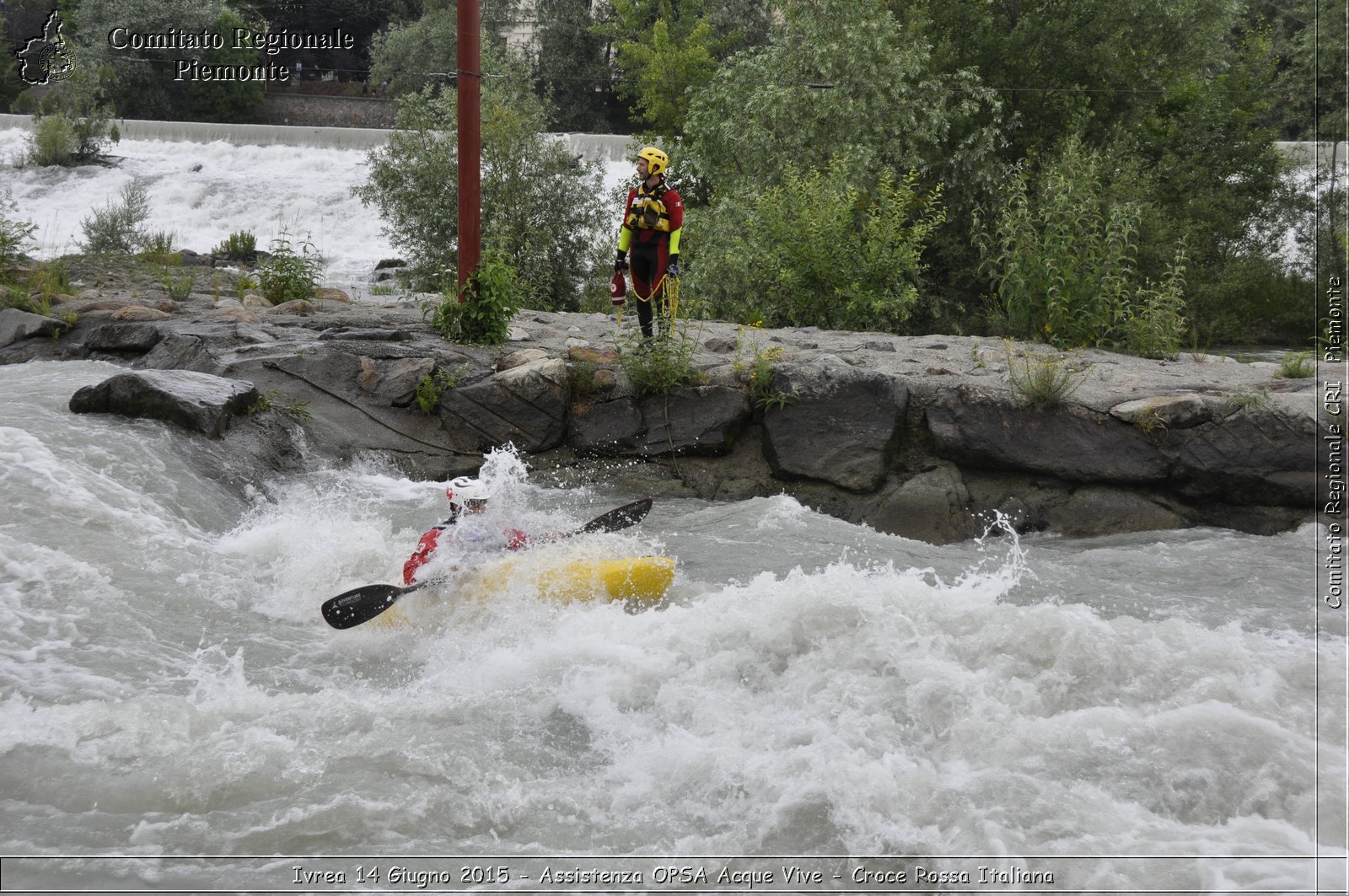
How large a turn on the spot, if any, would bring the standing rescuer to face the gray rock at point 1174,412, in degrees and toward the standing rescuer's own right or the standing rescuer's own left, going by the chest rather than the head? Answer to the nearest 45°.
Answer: approximately 90° to the standing rescuer's own left

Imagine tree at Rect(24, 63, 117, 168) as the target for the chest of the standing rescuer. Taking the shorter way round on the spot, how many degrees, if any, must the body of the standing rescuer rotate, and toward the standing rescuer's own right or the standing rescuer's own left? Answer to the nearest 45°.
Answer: approximately 90° to the standing rescuer's own right

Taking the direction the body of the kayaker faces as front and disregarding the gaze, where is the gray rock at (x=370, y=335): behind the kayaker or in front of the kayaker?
behind

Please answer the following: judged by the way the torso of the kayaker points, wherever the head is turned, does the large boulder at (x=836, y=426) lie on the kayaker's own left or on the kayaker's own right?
on the kayaker's own left

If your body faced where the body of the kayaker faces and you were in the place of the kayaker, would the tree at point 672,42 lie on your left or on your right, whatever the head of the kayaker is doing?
on your left

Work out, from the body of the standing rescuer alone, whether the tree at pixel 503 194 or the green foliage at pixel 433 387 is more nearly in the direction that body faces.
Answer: the green foliage

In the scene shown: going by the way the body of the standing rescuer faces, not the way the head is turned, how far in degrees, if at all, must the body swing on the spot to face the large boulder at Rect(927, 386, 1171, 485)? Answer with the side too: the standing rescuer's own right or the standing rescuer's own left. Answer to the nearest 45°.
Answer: approximately 90° to the standing rescuer's own left

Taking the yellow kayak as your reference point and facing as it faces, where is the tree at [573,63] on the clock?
The tree is roughly at 9 o'clock from the yellow kayak.

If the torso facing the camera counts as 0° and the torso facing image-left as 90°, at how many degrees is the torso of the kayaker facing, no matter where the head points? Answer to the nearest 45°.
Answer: approximately 315°

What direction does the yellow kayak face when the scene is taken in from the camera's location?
facing to the right of the viewer

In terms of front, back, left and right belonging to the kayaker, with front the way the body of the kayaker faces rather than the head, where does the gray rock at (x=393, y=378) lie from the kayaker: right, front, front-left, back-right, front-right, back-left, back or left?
back-left

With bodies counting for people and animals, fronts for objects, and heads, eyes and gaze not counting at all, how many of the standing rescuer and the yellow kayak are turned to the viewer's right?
1

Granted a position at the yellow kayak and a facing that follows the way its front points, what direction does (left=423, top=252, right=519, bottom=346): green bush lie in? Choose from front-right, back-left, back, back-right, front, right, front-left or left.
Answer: left
